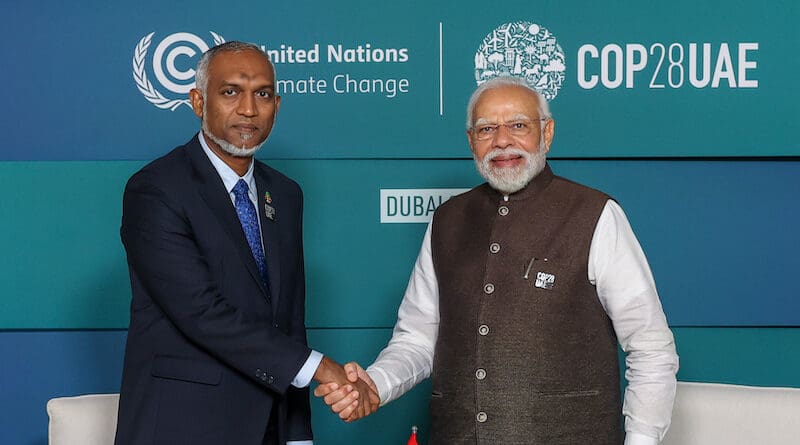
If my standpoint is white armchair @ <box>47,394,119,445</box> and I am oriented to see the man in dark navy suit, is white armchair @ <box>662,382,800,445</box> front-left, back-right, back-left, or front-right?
front-left

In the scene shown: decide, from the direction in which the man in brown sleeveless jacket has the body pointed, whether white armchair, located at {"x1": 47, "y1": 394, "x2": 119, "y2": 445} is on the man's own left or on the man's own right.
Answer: on the man's own right

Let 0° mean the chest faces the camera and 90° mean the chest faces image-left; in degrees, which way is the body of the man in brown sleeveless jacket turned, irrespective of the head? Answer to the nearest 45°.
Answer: approximately 45°

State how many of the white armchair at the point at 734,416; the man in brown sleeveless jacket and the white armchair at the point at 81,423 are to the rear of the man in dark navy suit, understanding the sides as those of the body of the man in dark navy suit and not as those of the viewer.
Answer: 1

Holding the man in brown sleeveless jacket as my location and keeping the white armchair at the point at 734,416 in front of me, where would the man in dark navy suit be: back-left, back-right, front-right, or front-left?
back-left

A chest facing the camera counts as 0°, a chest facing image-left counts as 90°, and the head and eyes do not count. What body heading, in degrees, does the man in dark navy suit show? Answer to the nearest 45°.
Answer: approximately 315°

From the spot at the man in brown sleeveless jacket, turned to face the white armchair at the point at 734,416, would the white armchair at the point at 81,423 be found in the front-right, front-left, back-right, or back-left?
back-left

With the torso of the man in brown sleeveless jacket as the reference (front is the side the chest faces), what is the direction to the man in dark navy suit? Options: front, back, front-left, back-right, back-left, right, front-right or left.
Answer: front-right

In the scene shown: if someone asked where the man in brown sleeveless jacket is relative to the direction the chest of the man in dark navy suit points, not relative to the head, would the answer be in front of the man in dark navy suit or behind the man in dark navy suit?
in front

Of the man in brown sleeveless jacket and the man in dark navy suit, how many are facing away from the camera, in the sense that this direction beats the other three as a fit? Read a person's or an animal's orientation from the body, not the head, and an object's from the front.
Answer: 0

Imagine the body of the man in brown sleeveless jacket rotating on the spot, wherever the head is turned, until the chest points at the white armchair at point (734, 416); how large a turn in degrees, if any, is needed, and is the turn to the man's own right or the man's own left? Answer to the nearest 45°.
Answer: approximately 180°
